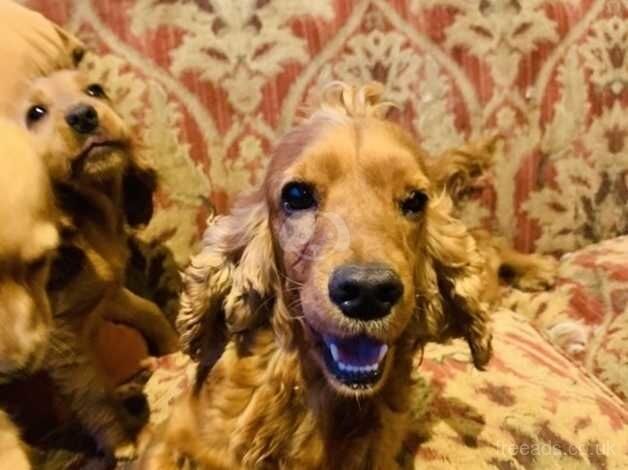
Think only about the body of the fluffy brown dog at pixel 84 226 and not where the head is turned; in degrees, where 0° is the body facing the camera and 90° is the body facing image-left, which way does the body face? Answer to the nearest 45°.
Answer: approximately 315°
